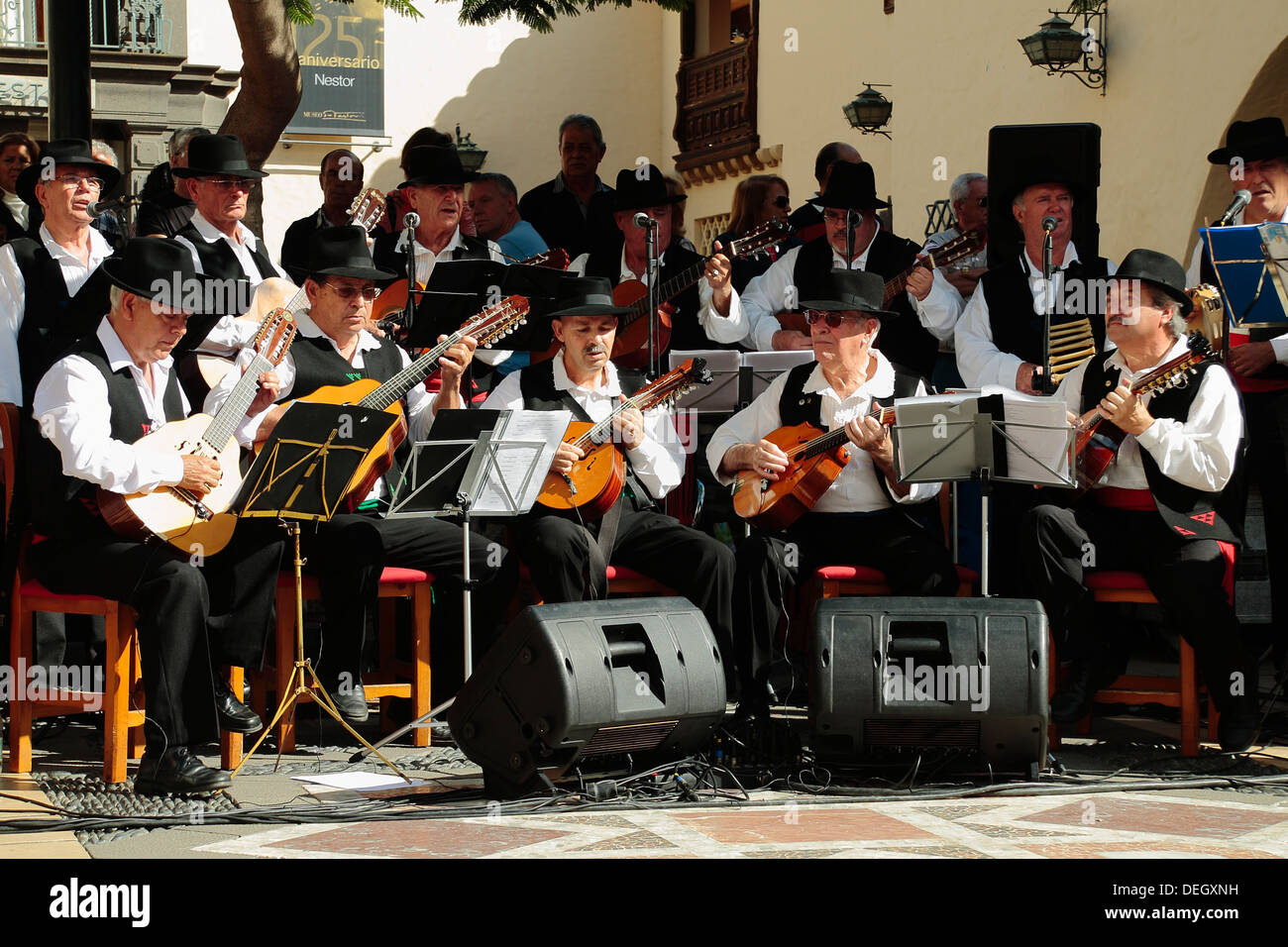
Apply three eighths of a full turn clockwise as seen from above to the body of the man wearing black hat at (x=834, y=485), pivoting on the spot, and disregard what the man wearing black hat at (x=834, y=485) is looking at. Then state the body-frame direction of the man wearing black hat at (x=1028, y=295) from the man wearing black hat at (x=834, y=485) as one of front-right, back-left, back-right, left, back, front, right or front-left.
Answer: right

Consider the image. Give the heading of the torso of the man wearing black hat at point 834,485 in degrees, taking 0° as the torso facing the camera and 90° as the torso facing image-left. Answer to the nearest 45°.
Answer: approximately 0°

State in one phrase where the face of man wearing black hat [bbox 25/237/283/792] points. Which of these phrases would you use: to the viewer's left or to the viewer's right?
to the viewer's right

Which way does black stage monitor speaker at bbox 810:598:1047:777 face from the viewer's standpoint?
away from the camera

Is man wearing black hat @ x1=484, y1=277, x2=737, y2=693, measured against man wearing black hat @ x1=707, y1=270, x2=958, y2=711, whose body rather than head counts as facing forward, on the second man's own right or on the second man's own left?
on the second man's own right

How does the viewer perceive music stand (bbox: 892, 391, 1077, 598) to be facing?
facing away from the viewer

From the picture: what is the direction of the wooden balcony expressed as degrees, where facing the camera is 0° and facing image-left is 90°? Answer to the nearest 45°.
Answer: approximately 45°

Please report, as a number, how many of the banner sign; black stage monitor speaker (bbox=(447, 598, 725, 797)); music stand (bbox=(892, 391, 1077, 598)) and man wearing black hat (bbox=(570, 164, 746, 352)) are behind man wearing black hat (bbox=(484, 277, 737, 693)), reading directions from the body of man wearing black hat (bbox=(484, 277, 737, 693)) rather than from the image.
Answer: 2

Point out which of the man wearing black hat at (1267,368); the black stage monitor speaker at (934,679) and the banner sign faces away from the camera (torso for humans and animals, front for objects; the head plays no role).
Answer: the black stage monitor speaker

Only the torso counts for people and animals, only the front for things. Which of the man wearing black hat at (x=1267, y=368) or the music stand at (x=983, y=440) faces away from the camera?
the music stand

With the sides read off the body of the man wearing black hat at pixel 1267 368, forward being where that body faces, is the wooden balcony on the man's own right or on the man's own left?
on the man's own right

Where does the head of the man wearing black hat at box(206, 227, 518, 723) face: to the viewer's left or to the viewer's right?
to the viewer's right

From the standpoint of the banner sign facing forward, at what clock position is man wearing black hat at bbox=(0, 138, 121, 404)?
The man wearing black hat is roughly at 12 o'clock from the banner sign.

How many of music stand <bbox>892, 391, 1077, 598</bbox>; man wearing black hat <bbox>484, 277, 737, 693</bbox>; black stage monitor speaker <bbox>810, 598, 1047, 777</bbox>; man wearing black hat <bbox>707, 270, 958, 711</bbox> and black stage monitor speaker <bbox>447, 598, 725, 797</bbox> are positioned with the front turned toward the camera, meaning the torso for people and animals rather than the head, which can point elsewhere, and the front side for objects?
2

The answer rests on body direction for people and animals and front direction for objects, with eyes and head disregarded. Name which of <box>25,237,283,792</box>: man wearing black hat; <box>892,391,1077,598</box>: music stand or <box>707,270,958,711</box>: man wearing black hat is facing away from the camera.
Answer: the music stand
